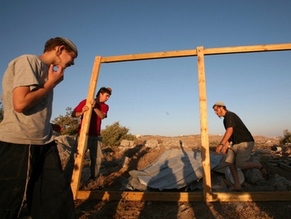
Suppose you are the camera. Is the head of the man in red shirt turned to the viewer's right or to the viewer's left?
to the viewer's right

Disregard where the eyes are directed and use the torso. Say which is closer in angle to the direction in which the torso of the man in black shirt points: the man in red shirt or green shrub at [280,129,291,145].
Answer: the man in red shirt

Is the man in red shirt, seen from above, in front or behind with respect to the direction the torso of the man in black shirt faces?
in front

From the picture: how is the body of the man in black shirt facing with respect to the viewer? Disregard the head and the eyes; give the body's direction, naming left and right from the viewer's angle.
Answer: facing to the left of the viewer
